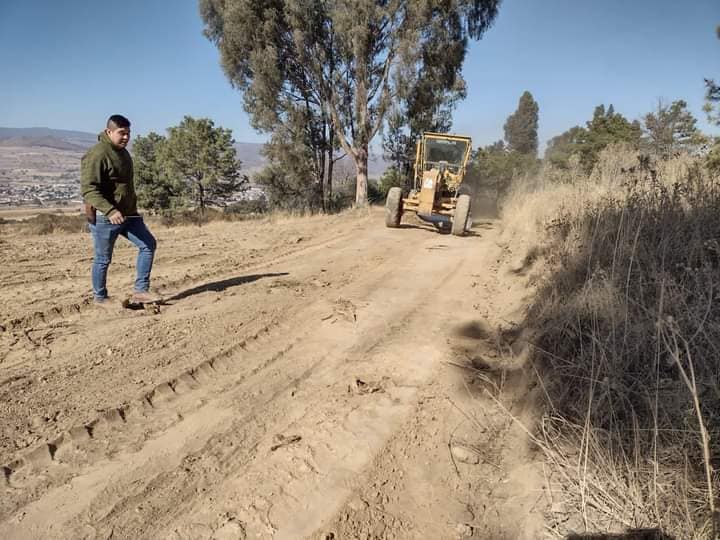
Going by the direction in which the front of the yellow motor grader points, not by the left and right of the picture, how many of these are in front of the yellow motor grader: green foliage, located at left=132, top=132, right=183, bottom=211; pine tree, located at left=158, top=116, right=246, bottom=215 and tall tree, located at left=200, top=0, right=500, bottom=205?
0

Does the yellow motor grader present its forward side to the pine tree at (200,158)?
no

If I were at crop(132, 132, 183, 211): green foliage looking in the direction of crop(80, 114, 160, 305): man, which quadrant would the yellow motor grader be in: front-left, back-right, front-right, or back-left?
front-left

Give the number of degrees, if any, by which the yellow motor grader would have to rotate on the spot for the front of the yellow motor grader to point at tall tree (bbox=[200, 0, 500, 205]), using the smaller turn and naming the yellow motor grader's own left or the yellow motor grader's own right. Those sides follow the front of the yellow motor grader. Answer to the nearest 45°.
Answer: approximately 135° to the yellow motor grader's own right

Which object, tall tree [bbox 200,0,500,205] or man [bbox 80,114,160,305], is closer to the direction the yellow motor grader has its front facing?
the man

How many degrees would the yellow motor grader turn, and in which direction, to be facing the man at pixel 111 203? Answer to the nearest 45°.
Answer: approximately 45° to its right

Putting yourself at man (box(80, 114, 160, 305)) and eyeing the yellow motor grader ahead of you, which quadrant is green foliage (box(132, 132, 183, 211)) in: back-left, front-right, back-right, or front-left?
front-left

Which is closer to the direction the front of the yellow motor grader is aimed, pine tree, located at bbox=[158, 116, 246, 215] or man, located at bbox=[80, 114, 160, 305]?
the man

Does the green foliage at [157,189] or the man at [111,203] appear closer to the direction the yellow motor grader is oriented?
the man

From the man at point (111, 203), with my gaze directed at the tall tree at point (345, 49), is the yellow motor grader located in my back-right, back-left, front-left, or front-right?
front-right

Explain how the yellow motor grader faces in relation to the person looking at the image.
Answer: facing the viewer

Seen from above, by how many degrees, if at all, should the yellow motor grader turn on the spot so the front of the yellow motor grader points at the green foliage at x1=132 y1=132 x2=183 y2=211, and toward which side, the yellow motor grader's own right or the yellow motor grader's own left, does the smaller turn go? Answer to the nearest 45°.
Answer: approximately 135° to the yellow motor grader's own right

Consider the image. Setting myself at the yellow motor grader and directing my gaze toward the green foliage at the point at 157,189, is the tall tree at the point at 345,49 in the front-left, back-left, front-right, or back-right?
front-right
